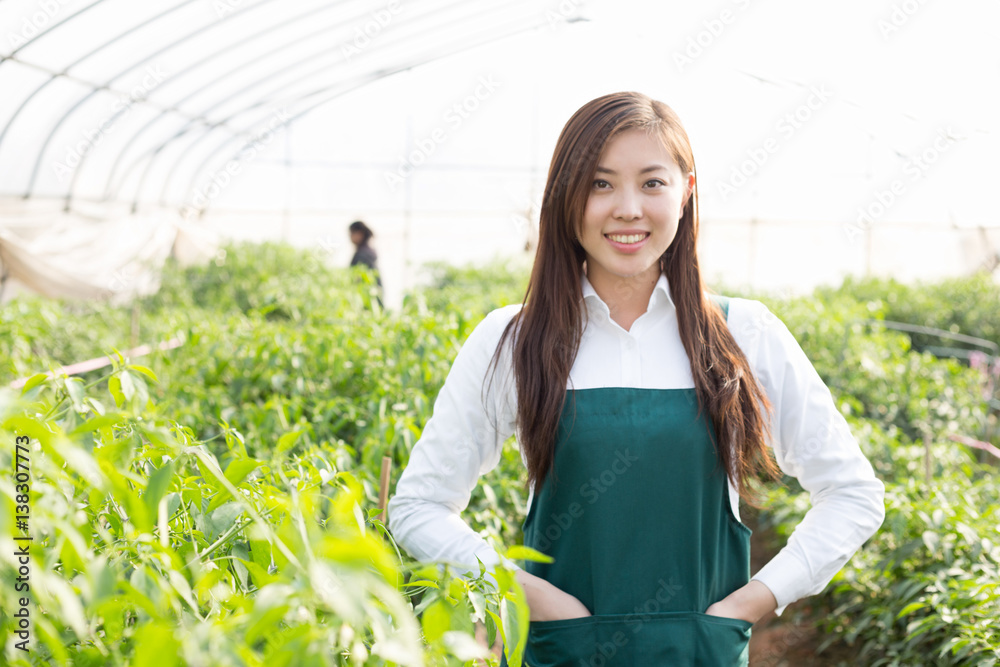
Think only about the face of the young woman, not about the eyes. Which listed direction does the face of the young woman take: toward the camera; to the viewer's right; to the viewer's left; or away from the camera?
toward the camera

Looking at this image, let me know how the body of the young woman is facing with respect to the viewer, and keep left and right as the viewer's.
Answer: facing the viewer
